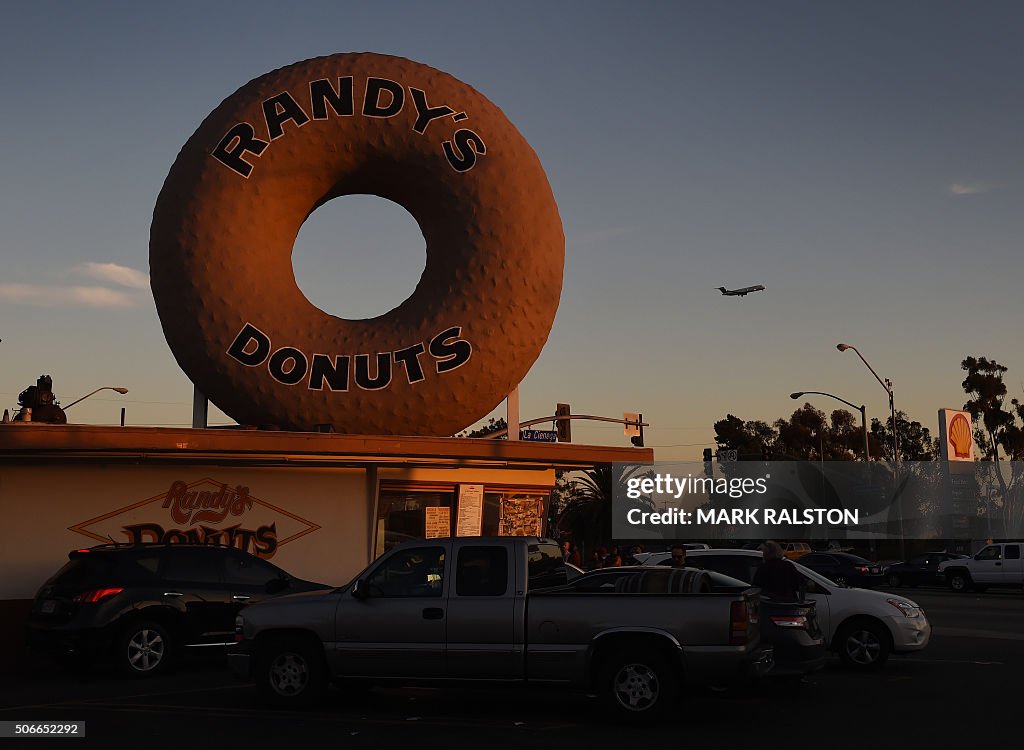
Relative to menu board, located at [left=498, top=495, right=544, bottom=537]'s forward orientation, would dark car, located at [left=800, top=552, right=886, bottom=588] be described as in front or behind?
behind

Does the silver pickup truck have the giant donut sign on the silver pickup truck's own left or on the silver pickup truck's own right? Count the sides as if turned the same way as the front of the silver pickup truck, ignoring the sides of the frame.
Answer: on the silver pickup truck's own right

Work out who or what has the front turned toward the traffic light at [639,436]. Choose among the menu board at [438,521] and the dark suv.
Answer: the dark suv

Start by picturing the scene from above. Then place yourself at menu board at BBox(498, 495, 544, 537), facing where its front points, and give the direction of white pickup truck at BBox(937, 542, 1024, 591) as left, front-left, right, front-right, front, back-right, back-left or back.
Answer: back-left

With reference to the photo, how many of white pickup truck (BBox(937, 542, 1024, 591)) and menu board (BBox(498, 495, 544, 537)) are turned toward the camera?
1

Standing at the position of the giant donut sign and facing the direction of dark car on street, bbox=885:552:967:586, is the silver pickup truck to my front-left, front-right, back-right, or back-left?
back-right

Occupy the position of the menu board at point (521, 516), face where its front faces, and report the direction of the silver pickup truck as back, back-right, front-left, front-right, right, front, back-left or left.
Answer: front

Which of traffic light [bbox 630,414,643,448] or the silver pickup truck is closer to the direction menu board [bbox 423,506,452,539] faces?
the silver pickup truck

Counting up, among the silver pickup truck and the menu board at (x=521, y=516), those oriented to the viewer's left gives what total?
1

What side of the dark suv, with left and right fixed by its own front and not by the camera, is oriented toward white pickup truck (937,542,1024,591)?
front

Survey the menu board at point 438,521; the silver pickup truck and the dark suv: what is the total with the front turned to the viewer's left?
1

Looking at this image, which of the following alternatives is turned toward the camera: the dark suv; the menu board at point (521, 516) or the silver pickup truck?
the menu board

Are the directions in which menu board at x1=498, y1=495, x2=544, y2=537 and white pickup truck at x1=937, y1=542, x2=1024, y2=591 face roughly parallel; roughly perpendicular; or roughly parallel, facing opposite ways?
roughly perpendicular

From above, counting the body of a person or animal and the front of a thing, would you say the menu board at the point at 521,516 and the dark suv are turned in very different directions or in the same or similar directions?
very different directions

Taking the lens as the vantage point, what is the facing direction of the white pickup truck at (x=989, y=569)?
facing to the left of the viewer

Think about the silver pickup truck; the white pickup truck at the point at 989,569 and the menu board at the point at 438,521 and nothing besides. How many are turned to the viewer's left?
2

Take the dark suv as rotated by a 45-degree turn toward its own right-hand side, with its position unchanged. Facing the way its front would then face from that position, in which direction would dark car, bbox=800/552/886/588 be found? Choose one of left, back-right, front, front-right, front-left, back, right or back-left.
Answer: front-left

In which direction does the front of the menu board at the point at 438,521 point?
toward the camera

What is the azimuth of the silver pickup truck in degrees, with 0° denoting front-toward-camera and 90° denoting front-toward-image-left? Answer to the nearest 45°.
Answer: approximately 90°

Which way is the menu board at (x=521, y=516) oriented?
toward the camera
